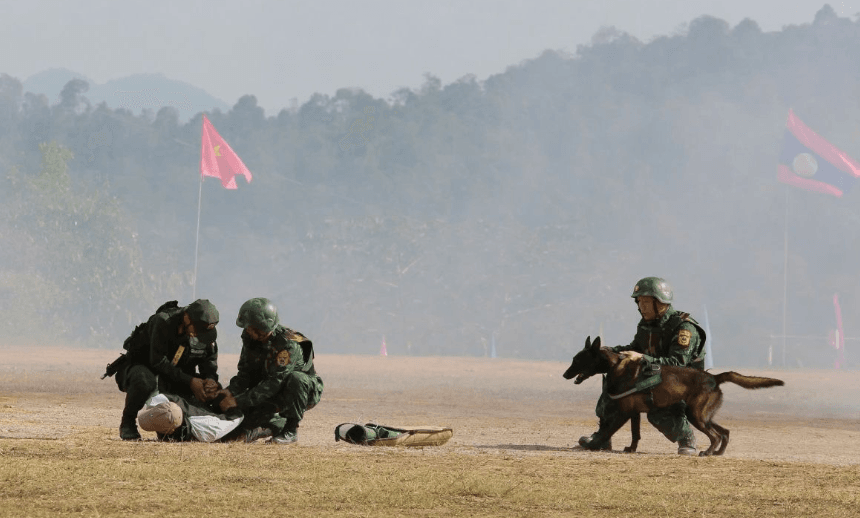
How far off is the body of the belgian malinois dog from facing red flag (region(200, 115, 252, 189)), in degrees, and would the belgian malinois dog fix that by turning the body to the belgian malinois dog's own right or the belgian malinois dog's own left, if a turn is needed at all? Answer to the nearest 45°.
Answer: approximately 45° to the belgian malinois dog's own right

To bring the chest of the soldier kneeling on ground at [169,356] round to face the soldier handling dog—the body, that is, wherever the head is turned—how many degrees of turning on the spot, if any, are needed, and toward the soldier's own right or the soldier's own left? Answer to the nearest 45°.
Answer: approximately 45° to the soldier's own left

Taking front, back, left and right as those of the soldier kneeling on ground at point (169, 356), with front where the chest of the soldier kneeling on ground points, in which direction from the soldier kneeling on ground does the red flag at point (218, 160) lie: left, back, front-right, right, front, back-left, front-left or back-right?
back-left

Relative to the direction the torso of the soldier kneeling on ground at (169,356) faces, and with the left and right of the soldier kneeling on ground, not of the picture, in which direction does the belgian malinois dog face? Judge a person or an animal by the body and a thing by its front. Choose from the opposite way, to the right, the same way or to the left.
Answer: the opposite way

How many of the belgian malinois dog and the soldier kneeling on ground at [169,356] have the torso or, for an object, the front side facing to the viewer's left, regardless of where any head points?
1

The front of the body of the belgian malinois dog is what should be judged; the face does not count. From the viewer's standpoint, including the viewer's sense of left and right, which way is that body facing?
facing to the left of the viewer

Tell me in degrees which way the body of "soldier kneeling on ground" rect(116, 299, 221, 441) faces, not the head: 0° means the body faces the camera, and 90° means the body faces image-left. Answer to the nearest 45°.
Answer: approximately 315°

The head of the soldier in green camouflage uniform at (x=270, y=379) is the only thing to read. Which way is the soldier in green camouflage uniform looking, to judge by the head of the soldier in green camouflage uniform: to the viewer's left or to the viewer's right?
to the viewer's left
